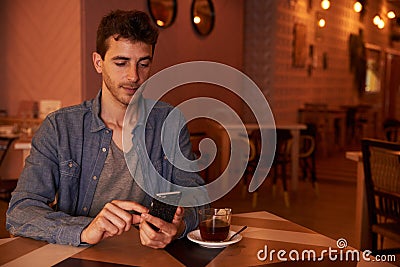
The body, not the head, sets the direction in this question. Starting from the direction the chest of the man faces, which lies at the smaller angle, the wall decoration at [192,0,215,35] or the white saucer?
the white saucer

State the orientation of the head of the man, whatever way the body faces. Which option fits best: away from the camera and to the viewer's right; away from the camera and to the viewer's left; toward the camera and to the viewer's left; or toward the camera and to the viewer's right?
toward the camera and to the viewer's right

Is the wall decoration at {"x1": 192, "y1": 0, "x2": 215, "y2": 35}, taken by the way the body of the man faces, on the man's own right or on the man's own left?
on the man's own left

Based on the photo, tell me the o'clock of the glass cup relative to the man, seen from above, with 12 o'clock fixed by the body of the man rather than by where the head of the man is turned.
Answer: The glass cup is roughly at 12 o'clock from the man.

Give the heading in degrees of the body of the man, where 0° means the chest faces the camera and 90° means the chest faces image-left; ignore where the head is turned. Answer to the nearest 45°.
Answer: approximately 315°

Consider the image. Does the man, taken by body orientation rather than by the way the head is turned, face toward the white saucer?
yes

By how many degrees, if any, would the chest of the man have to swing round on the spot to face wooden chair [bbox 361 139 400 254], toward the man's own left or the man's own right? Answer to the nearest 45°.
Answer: approximately 90° to the man's own left

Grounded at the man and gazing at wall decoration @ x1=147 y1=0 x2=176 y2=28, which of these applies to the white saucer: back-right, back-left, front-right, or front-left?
back-right

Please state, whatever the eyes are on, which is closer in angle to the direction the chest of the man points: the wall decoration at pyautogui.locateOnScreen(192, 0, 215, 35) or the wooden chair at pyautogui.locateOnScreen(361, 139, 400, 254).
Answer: the wooden chair
